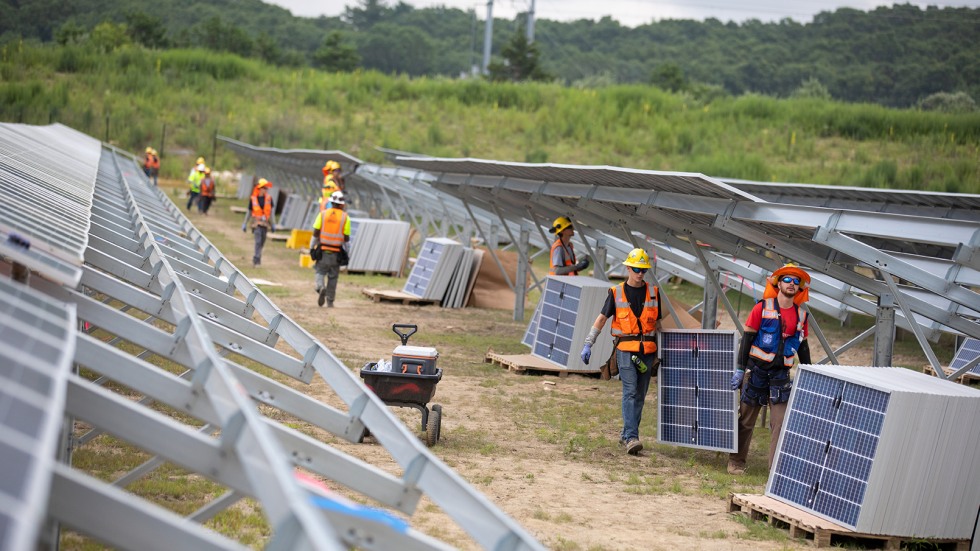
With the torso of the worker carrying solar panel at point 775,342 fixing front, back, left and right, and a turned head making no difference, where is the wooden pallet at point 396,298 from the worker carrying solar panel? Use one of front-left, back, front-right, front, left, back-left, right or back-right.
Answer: back-right

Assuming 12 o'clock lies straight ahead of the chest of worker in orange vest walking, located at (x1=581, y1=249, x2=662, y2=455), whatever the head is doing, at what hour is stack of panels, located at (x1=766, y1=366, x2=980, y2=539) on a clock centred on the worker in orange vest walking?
The stack of panels is roughly at 11 o'clock from the worker in orange vest walking.

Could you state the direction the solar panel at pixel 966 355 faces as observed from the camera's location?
facing the viewer and to the left of the viewer

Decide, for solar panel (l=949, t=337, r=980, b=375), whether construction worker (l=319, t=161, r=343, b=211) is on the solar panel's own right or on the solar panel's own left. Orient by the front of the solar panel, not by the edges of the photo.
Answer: on the solar panel's own right

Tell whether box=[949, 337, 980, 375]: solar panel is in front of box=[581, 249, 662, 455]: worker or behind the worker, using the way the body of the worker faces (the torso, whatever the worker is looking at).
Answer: behind

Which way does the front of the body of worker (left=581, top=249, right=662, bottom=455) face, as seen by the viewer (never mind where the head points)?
toward the camera
